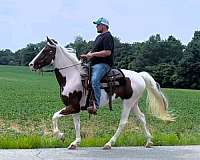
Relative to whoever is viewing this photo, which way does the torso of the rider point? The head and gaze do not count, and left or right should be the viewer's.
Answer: facing to the left of the viewer

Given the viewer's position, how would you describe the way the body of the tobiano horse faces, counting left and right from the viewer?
facing to the left of the viewer

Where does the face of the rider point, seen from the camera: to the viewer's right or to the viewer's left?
to the viewer's left
